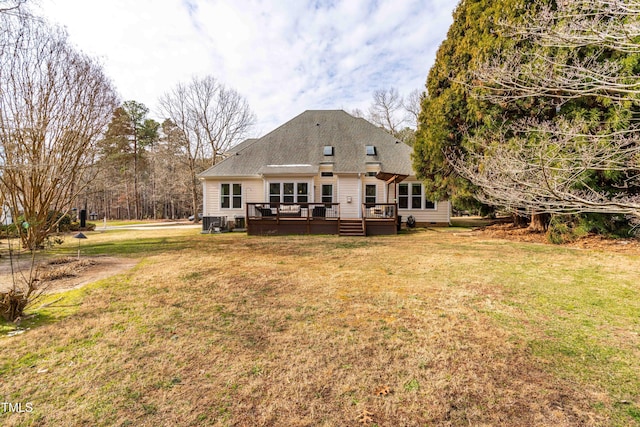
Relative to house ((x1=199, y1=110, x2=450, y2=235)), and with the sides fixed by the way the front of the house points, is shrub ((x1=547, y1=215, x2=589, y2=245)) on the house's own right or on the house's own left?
on the house's own right

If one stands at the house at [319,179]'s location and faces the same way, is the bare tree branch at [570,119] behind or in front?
behind

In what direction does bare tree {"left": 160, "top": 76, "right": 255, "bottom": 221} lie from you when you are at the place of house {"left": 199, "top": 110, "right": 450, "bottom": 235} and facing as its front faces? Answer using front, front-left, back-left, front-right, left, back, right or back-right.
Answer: front-left

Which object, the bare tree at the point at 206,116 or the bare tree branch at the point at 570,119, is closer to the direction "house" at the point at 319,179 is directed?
the bare tree

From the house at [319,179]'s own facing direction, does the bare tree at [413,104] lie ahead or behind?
ahead

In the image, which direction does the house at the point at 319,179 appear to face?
away from the camera

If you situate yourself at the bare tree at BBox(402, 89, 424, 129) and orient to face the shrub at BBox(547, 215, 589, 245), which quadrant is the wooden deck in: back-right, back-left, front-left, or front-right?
front-right

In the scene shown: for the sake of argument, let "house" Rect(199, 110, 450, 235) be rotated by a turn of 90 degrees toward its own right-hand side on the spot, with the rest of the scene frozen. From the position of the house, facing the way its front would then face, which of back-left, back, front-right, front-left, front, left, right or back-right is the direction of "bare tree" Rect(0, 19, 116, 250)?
back-right
